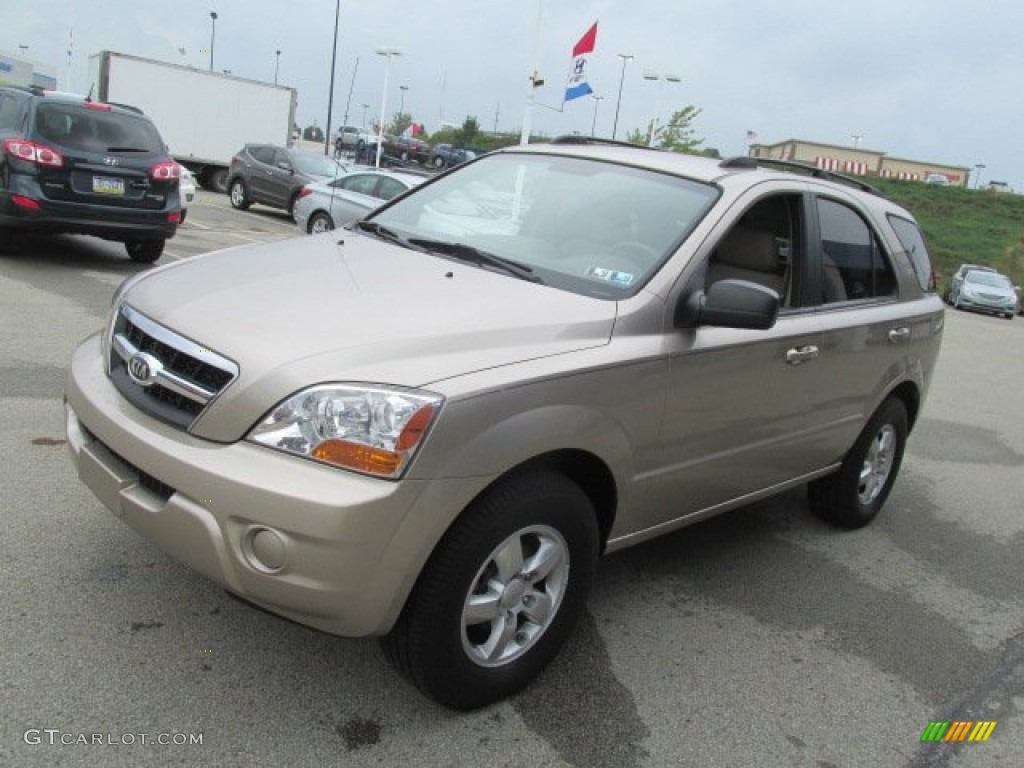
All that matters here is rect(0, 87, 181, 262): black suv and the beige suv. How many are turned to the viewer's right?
0

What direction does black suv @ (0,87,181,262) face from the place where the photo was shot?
facing away from the viewer and to the left of the viewer

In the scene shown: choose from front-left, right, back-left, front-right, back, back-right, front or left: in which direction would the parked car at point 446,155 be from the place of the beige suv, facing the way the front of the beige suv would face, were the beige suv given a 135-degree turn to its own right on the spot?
front

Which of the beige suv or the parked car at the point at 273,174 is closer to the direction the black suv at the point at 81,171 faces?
the parked car

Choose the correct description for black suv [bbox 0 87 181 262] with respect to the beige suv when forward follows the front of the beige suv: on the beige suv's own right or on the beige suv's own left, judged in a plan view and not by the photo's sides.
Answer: on the beige suv's own right

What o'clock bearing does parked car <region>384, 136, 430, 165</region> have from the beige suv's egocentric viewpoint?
The parked car is roughly at 4 o'clock from the beige suv.

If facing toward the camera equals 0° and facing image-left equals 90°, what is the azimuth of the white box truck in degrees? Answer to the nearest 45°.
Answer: approximately 45°

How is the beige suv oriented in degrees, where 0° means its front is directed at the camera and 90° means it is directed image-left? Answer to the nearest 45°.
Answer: approximately 45°

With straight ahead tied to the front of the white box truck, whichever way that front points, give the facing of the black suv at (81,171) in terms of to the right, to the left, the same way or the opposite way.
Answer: to the right
